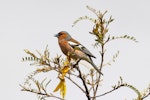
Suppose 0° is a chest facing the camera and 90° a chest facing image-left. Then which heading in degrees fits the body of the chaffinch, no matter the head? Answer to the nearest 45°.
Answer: approximately 90°
